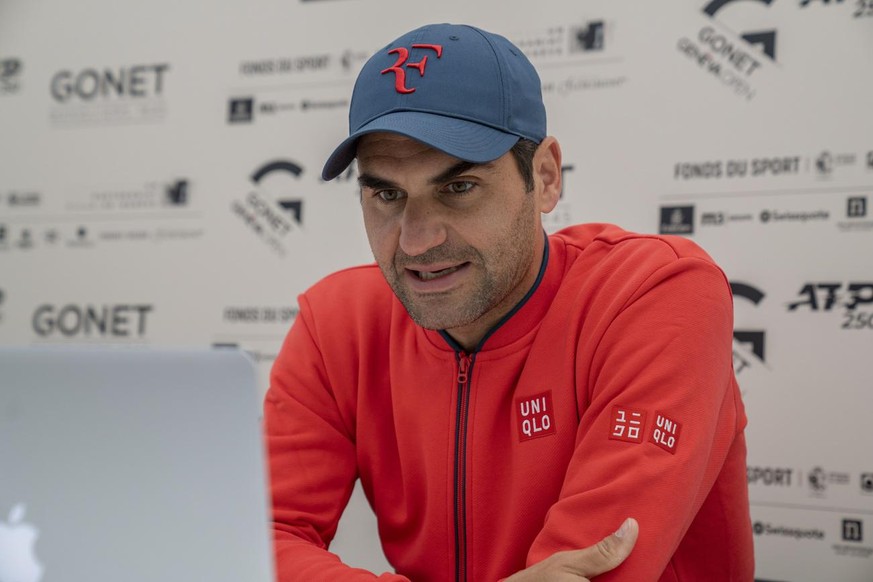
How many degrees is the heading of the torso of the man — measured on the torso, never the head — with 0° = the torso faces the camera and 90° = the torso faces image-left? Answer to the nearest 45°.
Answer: approximately 45°

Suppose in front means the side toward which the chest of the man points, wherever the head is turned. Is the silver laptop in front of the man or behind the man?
in front

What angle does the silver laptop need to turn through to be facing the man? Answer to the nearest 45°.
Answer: approximately 45° to its right

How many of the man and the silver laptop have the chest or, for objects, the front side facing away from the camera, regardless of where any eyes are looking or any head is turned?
1

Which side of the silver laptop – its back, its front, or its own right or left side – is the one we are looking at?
back

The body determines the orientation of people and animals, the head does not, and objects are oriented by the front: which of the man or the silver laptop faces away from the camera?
the silver laptop
